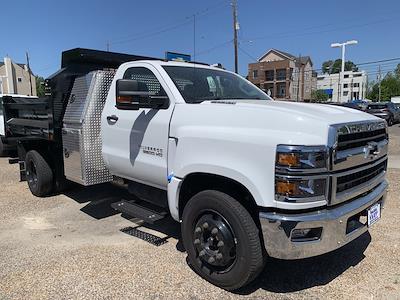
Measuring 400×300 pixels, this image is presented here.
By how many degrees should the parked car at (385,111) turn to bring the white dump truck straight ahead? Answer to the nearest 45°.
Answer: approximately 45° to its left

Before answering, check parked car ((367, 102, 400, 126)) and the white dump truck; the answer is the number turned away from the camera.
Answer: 0

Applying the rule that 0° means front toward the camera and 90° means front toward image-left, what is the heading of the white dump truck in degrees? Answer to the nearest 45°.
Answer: approximately 315°

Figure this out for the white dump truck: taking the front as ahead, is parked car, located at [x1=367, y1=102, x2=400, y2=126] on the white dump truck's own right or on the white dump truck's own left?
on the white dump truck's own left

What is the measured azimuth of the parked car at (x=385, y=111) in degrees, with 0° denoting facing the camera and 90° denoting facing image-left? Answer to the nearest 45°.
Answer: approximately 45°
